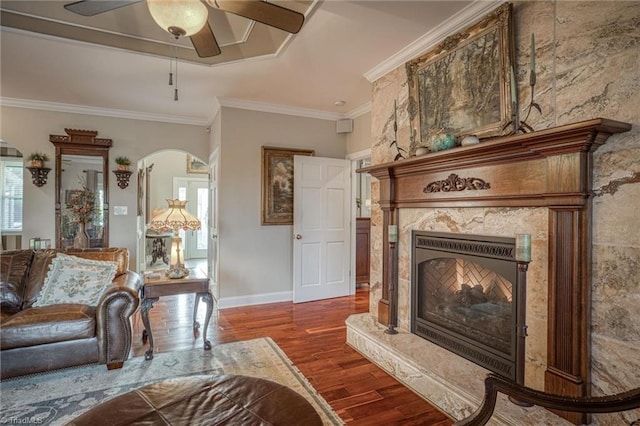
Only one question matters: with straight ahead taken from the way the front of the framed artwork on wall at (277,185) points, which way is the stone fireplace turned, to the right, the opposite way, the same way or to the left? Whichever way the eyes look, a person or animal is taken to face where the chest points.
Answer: to the right

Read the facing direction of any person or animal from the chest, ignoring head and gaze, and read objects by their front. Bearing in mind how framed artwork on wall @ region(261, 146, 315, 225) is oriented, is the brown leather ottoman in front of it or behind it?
in front

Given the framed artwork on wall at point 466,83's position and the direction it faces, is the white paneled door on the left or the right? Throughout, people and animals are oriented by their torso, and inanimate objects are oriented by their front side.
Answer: on its right

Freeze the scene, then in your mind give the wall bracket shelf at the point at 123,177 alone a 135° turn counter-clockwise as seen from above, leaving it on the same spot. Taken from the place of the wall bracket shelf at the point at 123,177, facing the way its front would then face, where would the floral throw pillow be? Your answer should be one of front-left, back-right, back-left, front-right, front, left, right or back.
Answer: back-right

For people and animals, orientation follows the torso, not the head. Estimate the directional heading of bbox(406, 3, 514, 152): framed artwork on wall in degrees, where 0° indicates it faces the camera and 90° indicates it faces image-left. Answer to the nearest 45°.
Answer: approximately 45°

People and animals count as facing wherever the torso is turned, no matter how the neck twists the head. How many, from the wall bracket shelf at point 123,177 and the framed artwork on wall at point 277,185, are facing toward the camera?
2

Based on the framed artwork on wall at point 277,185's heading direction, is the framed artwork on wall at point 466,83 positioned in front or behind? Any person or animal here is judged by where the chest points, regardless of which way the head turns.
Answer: in front

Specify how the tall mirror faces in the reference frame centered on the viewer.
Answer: facing the viewer

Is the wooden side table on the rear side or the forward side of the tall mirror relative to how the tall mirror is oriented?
on the forward side

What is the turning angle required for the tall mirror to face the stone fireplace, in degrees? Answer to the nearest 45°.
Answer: approximately 45° to its left

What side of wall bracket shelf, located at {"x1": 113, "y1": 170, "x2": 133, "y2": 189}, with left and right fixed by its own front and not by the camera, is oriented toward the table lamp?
front

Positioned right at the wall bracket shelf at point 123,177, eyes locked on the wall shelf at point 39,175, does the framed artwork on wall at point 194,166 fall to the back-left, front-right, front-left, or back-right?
back-right

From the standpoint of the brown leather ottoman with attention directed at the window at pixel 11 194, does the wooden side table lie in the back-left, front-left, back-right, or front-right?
front-right

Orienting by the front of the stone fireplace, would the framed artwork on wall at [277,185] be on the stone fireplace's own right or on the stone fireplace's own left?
on the stone fireplace's own right

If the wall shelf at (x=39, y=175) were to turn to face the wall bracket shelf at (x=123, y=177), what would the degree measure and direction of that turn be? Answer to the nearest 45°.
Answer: approximately 90° to its left

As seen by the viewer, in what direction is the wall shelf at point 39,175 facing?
toward the camera

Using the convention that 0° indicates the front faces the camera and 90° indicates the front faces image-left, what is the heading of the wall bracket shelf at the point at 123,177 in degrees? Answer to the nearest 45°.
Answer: approximately 0°
